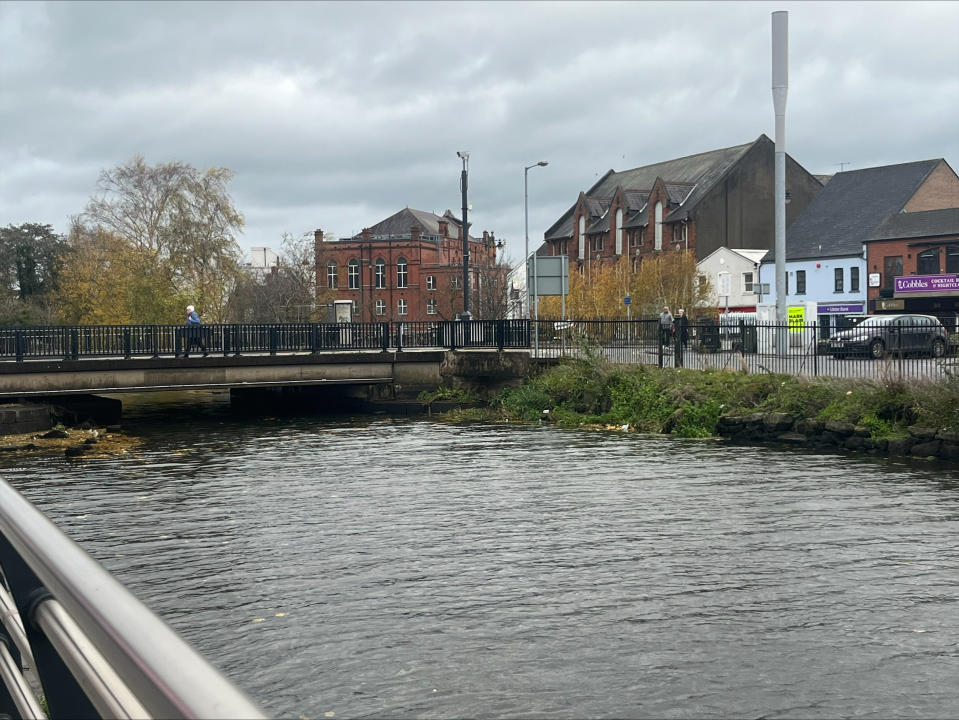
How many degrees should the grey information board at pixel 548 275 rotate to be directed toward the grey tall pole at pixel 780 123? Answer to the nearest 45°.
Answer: approximately 90° to its right

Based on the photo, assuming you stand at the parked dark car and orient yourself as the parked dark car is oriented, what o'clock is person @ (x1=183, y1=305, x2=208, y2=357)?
The person is roughly at 1 o'clock from the parked dark car.

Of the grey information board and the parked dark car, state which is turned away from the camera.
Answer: the grey information board

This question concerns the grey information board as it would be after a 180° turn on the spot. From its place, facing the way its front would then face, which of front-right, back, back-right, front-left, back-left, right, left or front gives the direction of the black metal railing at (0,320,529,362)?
right

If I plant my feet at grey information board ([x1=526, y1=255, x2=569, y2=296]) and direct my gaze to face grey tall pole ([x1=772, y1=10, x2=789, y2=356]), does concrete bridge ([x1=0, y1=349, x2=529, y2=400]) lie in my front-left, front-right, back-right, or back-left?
back-right

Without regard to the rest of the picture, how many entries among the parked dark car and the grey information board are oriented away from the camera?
1

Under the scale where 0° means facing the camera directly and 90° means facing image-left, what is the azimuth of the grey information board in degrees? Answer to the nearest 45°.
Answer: approximately 180°

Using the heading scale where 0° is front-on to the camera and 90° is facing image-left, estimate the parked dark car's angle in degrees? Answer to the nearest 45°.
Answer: approximately 45°
